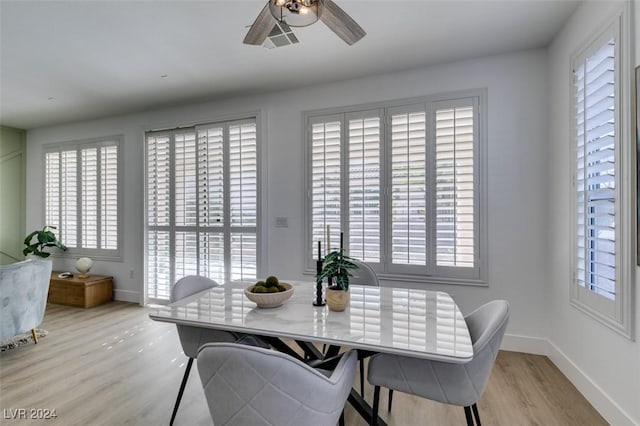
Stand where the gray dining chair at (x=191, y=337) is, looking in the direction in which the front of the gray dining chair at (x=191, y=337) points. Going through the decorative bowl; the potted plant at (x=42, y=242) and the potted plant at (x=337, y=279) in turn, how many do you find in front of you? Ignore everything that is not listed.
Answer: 2

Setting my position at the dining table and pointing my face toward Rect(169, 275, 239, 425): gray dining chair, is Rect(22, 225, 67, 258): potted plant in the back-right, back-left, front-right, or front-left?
front-right

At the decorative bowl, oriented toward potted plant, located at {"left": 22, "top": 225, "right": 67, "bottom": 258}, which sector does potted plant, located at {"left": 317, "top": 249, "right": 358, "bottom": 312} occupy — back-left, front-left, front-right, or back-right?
back-right

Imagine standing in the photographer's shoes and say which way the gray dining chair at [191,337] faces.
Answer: facing the viewer and to the right of the viewer

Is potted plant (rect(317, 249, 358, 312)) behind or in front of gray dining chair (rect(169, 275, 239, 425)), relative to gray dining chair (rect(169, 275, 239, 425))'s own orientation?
in front

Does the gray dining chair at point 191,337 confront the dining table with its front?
yes

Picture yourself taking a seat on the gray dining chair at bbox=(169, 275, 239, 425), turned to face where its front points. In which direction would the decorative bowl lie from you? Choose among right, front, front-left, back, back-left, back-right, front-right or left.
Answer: front

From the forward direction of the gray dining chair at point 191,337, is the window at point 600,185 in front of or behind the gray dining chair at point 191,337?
in front
